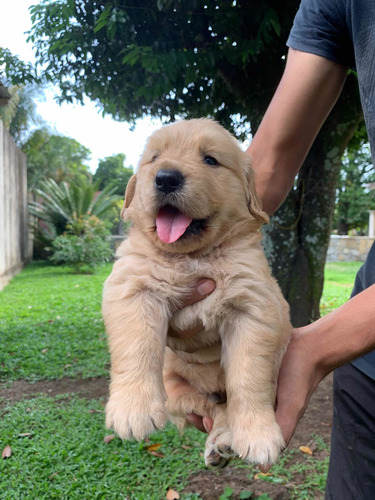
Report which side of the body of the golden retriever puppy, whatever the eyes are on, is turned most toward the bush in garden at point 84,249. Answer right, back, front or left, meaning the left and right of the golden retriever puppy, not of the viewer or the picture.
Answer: back

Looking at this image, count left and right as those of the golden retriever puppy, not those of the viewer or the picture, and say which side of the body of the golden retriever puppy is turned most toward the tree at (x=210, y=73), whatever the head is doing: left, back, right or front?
back

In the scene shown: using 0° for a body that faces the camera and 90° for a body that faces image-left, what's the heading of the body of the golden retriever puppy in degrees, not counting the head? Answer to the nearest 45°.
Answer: approximately 0°

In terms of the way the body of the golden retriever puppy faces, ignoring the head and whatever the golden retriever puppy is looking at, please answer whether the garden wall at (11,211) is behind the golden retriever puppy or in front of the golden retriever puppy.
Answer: behind

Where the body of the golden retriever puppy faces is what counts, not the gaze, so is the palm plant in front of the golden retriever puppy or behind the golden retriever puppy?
behind
